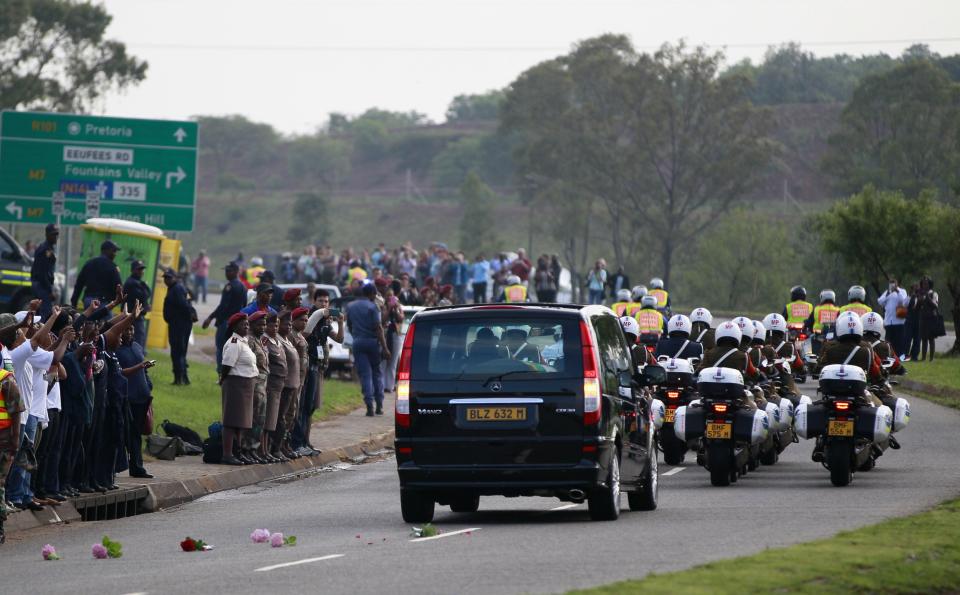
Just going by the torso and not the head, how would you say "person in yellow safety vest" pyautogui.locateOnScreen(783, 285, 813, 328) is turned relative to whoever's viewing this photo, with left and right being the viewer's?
facing away from the viewer

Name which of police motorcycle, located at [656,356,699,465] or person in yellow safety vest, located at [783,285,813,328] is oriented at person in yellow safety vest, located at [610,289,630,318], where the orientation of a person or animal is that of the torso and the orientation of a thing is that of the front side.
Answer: the police motorcycle

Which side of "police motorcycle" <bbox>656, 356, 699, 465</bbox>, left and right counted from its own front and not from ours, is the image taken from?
back

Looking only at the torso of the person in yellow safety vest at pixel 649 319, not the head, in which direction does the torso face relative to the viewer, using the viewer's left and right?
facing away from the viewer

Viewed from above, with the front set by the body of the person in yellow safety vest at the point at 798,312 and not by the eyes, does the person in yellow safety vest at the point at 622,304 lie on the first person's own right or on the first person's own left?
on the first person's own left

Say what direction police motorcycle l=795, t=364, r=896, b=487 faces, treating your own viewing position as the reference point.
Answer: facing away from the viewer

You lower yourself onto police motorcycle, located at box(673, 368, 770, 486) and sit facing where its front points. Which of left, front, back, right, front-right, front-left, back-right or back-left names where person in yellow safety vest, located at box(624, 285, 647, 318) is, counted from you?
front

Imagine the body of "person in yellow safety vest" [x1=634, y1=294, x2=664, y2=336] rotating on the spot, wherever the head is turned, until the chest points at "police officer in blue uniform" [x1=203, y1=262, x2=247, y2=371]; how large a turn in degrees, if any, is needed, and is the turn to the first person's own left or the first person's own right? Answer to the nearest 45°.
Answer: approximately 90° to the first person's own left

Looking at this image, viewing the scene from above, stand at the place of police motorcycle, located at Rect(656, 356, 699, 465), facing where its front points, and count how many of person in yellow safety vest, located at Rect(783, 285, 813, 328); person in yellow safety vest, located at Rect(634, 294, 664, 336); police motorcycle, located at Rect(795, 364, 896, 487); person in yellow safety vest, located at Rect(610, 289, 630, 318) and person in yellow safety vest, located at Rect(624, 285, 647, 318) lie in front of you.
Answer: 4

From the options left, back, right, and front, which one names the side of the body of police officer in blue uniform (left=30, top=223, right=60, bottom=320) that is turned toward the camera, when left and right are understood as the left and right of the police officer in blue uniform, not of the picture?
right

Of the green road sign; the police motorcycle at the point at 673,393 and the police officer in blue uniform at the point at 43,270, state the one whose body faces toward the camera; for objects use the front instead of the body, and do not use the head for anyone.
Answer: the green road sign

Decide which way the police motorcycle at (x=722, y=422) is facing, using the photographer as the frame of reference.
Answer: facing away from the viewer

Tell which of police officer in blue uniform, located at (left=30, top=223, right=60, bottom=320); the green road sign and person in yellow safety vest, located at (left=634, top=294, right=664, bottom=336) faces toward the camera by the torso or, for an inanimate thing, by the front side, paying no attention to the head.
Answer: the green road sign

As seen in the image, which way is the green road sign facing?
toward the camera

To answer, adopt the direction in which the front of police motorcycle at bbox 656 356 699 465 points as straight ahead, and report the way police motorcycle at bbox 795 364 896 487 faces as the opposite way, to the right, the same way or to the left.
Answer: the same way

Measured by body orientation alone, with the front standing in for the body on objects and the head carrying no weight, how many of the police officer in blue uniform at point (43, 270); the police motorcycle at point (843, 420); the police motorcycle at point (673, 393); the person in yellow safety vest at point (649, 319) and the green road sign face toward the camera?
1

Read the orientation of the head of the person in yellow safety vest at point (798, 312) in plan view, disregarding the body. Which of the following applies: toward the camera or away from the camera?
away from the camera
